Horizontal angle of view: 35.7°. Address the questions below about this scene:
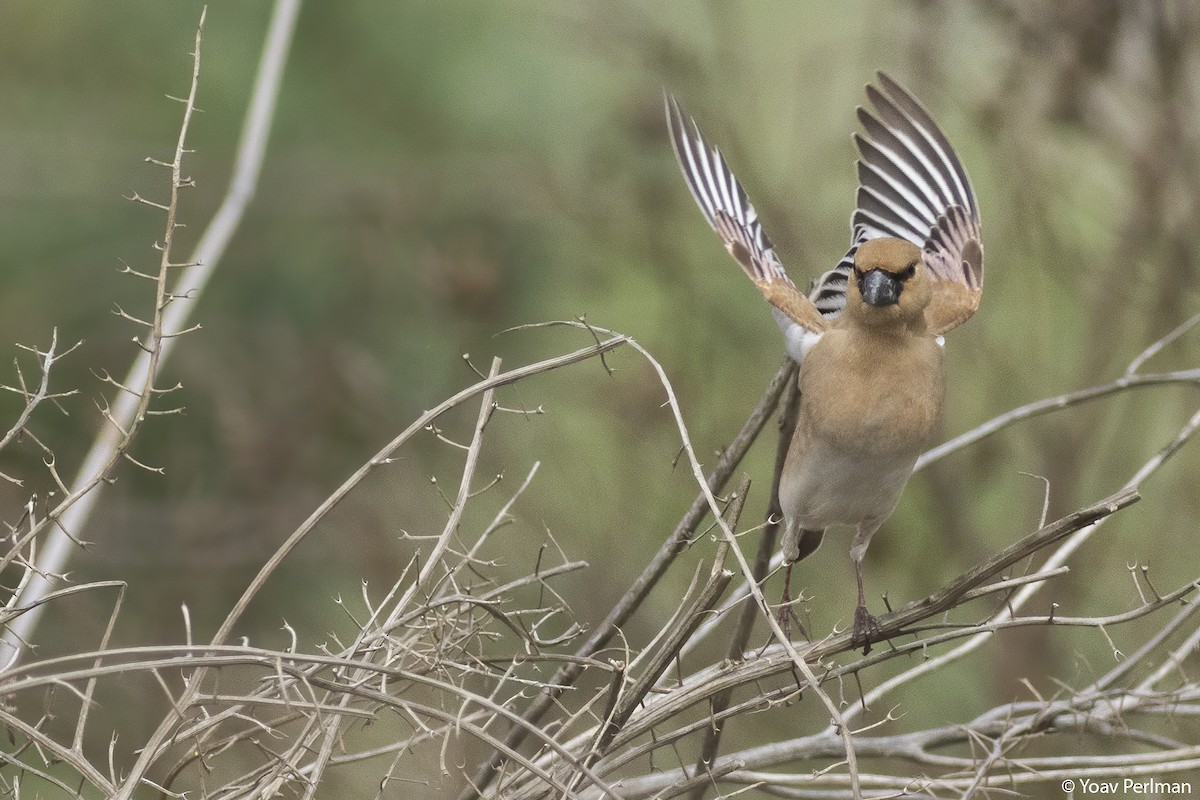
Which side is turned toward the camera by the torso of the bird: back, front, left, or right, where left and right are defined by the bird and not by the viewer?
front

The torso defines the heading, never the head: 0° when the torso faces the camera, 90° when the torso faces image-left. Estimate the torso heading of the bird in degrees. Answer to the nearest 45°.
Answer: approximately 0°
